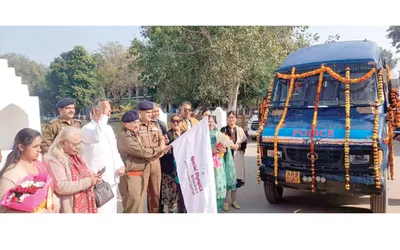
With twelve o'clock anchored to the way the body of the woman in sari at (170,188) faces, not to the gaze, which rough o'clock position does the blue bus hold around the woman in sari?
The blue bus is roughly at 9 o'clock from the woman in sari.

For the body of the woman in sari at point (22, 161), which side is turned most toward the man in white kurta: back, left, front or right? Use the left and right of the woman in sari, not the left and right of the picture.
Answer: left

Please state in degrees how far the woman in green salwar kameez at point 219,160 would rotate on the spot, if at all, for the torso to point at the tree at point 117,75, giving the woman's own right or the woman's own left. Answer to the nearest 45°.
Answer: approximately 180°

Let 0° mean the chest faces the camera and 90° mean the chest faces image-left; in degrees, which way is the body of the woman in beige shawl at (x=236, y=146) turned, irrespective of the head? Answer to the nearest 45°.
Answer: approximately 0°

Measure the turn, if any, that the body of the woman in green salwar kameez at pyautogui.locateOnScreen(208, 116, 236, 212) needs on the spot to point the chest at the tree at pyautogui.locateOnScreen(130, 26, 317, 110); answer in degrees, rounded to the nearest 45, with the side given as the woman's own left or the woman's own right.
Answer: approximately 180°

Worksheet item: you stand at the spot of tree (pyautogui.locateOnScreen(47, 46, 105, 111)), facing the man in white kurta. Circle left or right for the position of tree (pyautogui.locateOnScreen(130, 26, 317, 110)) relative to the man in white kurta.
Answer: left

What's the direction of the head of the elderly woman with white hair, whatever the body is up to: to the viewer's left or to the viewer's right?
to the viewer's right

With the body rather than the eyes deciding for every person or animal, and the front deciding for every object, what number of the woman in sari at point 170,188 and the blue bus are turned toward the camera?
2
